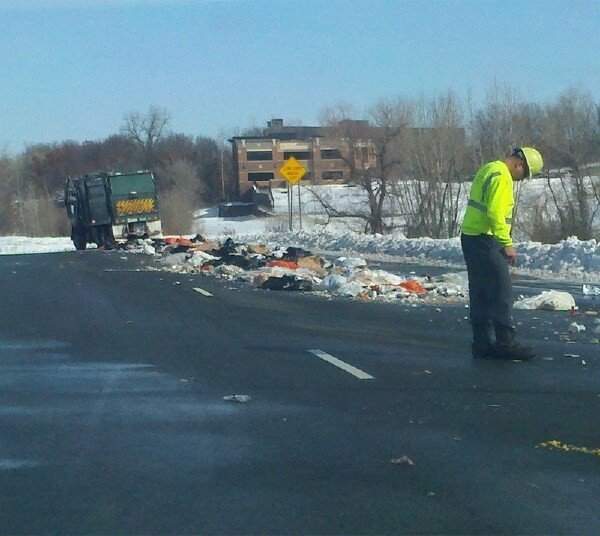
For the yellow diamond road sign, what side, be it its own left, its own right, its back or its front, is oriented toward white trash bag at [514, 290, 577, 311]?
front

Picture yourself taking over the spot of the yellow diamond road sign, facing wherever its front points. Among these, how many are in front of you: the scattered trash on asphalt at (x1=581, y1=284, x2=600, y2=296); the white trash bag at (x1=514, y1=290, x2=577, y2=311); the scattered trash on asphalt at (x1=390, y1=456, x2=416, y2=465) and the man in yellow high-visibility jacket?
4

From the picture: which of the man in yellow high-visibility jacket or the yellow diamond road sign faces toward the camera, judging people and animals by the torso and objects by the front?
the yellow diamond road sign

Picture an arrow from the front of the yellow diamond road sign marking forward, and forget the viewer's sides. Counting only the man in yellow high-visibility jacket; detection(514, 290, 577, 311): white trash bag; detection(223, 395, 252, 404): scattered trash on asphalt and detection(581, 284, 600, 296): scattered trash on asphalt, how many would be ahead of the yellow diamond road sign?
4

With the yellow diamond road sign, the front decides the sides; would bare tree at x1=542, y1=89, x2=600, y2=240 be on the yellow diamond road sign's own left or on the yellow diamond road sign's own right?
on the yellow diamond road sign's own left

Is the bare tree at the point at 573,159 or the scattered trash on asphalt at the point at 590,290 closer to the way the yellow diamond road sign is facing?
the scattered trash on asphalt

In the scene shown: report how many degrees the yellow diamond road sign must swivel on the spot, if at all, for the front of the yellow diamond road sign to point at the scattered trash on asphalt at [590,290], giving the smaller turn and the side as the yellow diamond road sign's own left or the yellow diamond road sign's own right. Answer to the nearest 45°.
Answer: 0° — it already faces it

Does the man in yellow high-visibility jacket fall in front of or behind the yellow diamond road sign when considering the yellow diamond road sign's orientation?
in front

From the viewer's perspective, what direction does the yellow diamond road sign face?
toward the camera

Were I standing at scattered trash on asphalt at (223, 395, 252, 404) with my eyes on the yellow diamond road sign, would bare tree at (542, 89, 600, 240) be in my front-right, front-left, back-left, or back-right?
front-right

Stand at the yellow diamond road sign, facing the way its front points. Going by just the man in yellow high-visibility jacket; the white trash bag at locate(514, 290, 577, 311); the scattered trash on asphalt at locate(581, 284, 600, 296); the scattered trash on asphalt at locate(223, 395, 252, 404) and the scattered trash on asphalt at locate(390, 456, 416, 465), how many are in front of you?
5
